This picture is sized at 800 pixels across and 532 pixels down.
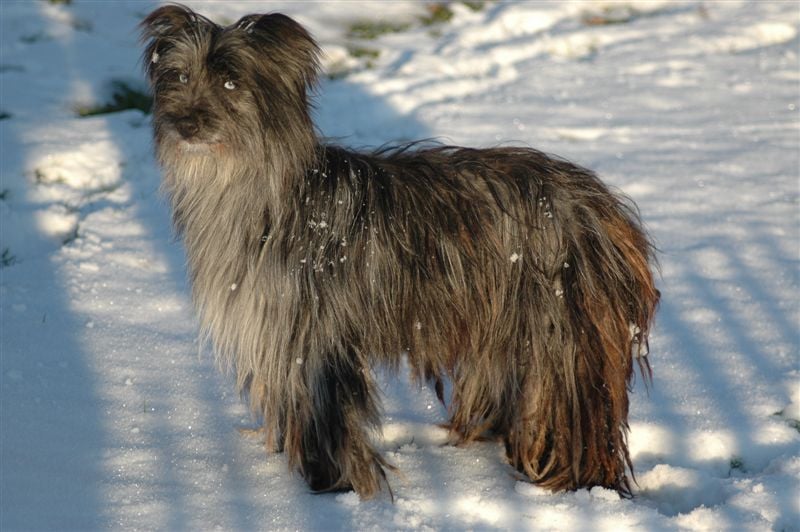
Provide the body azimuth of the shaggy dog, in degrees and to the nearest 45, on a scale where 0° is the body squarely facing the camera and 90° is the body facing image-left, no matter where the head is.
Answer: approximately 90°
